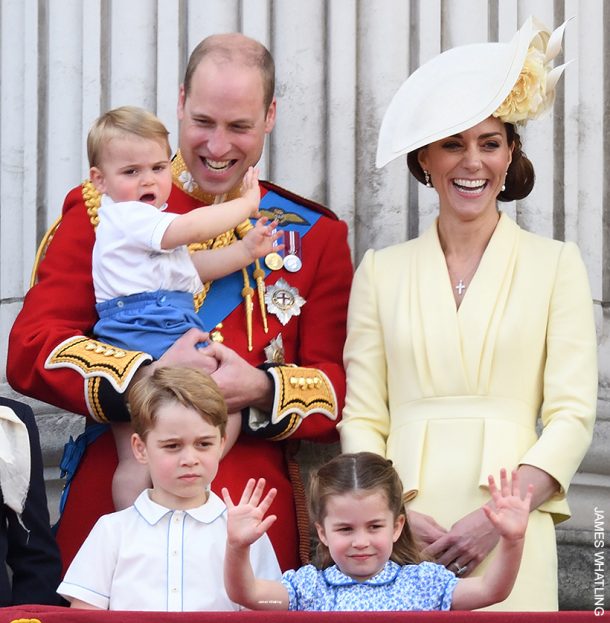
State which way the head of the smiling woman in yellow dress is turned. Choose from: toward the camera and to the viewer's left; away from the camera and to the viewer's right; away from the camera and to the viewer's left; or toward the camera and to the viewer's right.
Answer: toward the camera and to the viewer's left

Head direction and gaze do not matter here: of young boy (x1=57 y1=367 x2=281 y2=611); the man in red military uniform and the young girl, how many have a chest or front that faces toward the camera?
3

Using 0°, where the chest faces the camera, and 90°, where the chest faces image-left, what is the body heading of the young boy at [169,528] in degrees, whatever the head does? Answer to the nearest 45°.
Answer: approximately 0°

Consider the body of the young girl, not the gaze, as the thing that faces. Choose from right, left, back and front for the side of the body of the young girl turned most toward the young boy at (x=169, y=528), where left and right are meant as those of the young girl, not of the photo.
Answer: right

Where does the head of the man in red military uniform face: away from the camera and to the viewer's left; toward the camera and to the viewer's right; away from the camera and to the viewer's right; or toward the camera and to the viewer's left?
toward the camera and to the viewer's left

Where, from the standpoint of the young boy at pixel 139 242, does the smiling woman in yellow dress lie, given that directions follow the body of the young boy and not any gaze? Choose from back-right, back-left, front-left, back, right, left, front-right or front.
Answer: front-left
